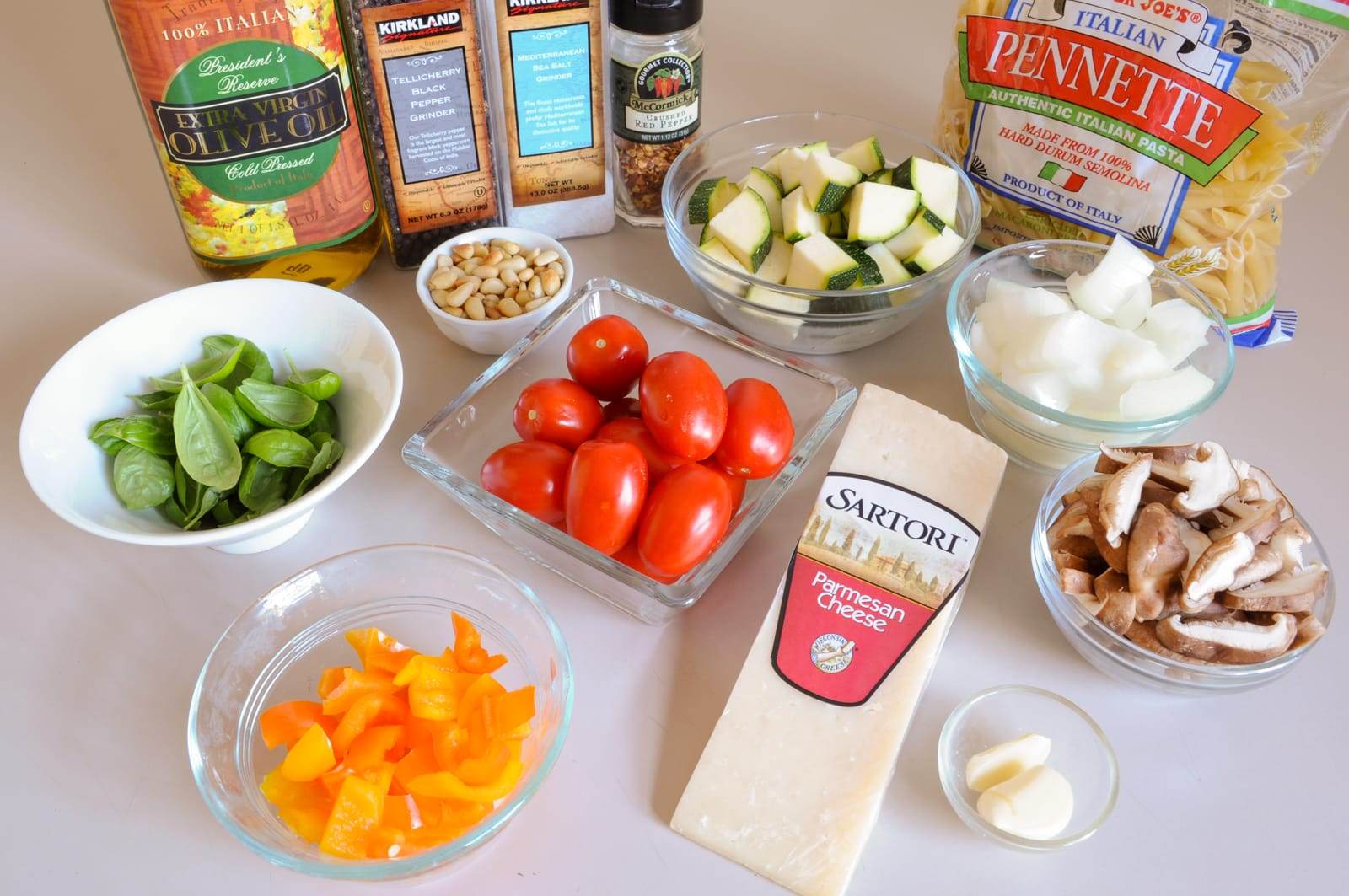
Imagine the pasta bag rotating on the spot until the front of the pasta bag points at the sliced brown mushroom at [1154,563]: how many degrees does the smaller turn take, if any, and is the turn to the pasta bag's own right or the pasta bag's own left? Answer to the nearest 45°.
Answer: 0° — it already faces it

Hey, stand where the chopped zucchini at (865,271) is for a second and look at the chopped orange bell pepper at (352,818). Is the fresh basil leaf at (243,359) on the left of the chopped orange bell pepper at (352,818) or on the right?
right

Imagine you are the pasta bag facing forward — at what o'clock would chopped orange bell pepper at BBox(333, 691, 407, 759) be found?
The chopped orange bell pepper is roughly at 1 o'clock from the pasta bag.

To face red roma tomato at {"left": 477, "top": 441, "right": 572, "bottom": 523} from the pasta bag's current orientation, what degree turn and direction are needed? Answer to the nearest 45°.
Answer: approximately 45° to its right

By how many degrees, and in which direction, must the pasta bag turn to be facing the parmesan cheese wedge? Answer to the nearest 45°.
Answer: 0° — it already faces it

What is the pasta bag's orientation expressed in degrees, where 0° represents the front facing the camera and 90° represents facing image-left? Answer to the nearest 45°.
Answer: approximately 0°

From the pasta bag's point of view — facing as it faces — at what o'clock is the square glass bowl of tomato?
The square glass bowl of tomato is roughly at 1 o'clock from the pasta bag.

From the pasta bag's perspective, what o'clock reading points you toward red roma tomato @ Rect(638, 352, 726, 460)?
The red roma tomato is roughly at 1 o'clock from the pasta bag.
